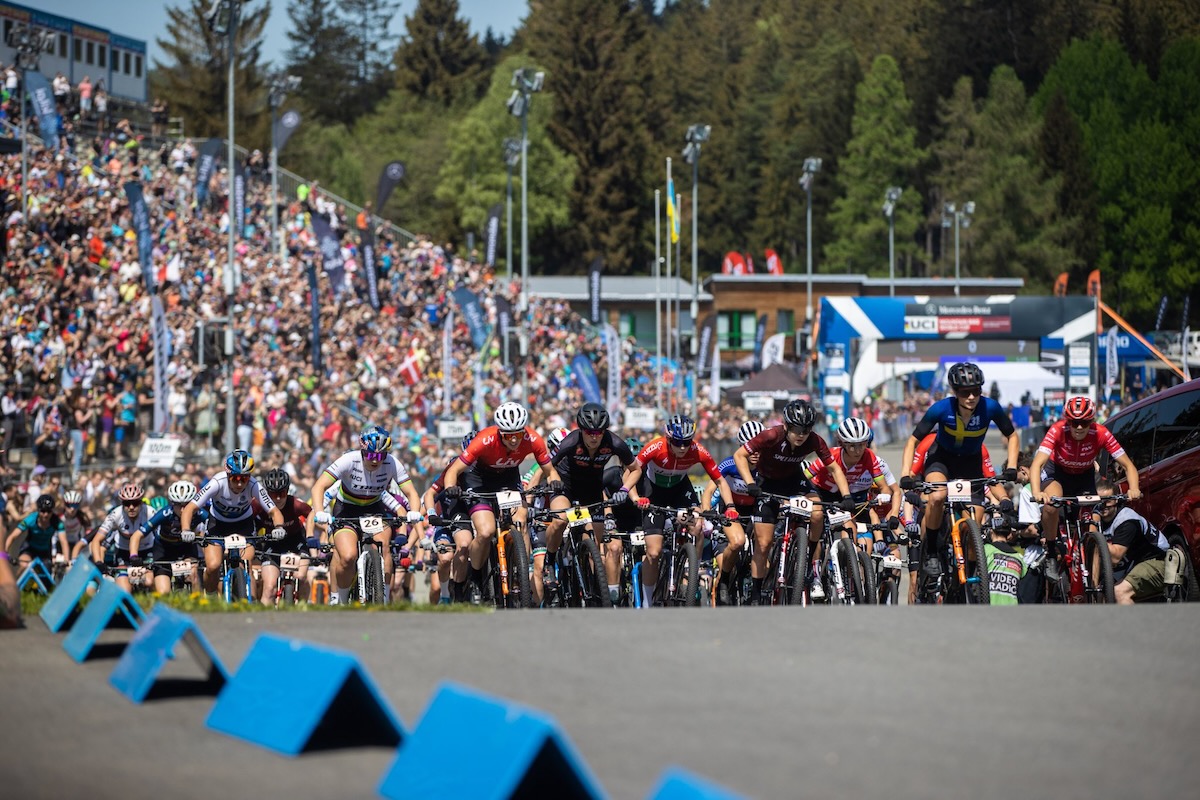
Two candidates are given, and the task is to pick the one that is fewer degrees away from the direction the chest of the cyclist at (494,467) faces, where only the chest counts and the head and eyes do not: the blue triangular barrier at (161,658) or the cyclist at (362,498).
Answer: the blue triangular barrier

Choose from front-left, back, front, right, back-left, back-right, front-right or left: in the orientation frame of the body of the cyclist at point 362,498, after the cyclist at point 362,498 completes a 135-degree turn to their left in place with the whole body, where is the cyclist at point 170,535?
left

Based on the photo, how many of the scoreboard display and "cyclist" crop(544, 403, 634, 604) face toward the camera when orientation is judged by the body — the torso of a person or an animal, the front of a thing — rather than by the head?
2

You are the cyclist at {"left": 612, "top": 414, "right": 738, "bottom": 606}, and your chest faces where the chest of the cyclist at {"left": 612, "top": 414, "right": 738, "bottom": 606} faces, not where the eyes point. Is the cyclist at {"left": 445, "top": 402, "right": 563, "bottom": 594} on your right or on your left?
on your right

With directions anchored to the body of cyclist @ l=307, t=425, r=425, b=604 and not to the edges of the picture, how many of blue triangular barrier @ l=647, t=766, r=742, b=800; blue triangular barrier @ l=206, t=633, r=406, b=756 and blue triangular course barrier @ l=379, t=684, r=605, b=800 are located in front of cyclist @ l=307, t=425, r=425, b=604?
3

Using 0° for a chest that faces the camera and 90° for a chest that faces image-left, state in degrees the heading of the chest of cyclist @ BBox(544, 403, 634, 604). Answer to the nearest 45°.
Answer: approximately 0°

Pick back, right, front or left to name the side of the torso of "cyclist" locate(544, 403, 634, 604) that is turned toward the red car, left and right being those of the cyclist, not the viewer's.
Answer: left

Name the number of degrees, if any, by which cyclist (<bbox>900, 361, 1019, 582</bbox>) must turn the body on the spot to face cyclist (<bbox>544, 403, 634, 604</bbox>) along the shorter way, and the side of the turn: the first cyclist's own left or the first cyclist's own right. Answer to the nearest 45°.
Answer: approximately 90° to the first cyclist's own right
